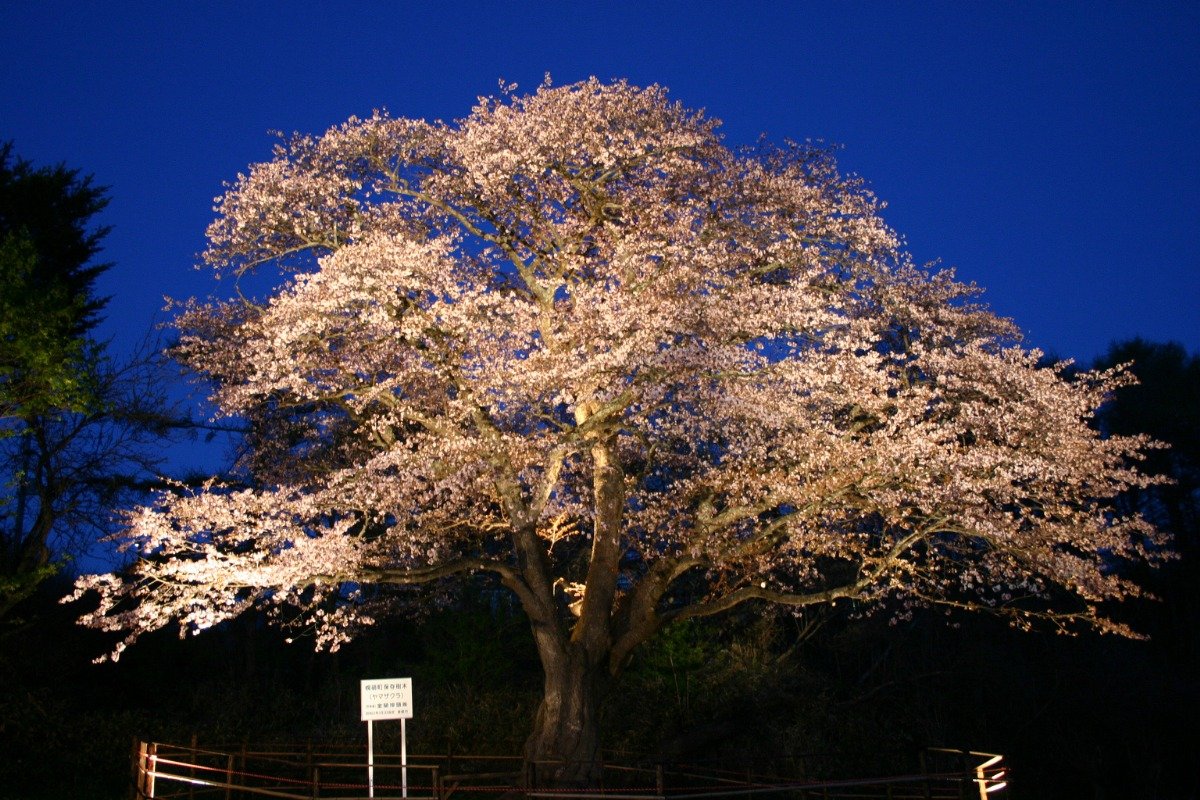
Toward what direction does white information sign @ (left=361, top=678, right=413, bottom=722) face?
toward the camera
